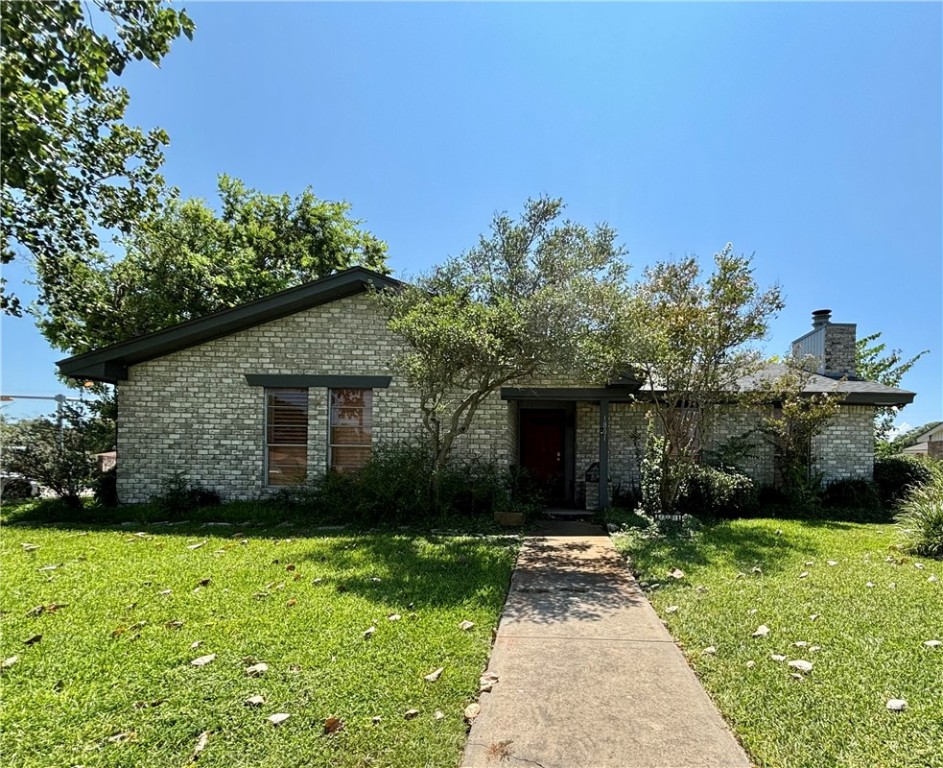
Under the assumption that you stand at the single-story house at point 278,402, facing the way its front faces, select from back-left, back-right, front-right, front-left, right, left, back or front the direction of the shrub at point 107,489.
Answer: right

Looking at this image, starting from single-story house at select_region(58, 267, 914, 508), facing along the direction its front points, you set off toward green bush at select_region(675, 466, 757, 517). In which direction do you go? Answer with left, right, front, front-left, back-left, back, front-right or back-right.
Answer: left

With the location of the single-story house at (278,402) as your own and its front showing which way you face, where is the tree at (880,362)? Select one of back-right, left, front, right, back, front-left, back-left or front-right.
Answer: back-left

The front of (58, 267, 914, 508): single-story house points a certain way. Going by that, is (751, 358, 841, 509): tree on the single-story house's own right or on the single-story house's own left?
on the single-story house's own left

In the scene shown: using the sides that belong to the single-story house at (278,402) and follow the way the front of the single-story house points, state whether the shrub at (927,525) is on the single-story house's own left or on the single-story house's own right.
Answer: on the single-story house's own left

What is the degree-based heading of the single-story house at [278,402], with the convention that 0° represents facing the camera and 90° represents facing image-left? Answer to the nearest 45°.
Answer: approximately 0°

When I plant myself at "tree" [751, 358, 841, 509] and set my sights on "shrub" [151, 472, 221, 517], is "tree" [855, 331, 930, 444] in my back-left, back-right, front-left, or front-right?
back-right

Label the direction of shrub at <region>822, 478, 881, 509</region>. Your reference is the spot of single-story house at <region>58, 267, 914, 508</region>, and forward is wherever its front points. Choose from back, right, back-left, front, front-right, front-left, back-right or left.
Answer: left

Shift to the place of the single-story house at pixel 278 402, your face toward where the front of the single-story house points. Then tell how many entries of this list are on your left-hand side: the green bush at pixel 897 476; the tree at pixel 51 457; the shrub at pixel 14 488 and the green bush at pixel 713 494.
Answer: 2
